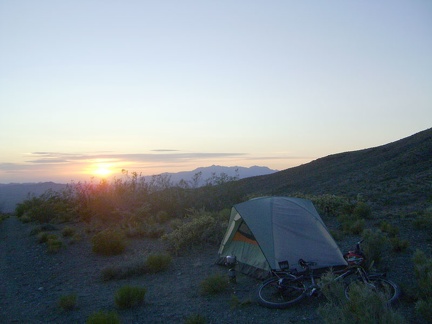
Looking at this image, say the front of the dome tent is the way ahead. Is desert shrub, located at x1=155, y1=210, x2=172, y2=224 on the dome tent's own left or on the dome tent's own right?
on the dome tent's own right

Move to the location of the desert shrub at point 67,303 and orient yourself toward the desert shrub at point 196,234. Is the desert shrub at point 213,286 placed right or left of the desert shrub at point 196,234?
right

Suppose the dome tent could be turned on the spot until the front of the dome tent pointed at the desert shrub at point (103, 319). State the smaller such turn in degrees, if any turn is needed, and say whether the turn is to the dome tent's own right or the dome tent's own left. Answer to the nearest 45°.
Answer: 0° — it already faces it

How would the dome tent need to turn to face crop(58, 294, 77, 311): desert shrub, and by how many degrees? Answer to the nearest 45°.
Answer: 0° — it already faces it

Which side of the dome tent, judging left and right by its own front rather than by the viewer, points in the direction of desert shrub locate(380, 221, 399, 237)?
back

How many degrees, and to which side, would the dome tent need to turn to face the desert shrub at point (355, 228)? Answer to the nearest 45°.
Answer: approximately 180°

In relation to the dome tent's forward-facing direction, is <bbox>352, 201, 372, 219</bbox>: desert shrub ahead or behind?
behind

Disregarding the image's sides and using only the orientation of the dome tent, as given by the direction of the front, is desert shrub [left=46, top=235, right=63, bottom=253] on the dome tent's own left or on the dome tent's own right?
on the dome tent's own right

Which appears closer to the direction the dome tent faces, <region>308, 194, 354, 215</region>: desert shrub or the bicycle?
the bicycle

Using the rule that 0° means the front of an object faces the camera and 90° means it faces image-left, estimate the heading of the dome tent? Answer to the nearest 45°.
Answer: approximately 45°
